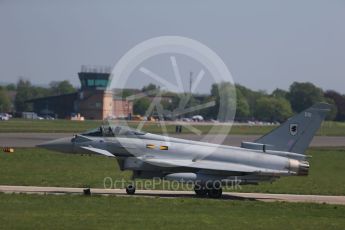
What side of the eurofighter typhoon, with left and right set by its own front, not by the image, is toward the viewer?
left
